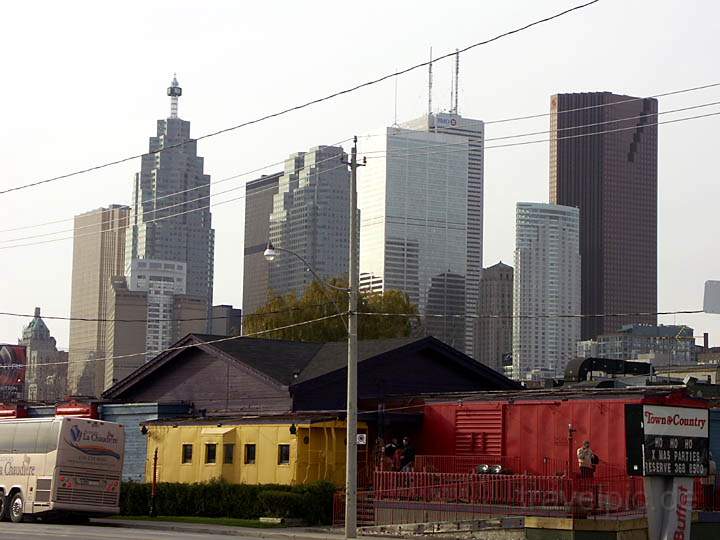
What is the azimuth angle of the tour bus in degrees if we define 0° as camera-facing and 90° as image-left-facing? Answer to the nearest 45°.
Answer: approximately 135°

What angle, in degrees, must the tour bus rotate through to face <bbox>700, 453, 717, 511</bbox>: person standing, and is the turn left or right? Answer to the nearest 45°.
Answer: approximately 180°

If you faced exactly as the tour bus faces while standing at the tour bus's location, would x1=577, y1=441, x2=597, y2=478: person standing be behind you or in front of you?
behind

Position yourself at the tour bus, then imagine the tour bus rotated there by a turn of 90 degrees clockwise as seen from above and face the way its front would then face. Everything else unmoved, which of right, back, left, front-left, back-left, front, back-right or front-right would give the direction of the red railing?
right

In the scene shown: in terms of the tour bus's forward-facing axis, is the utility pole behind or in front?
behind

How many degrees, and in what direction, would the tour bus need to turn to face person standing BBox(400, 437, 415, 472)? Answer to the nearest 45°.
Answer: approximately 135° to its right
